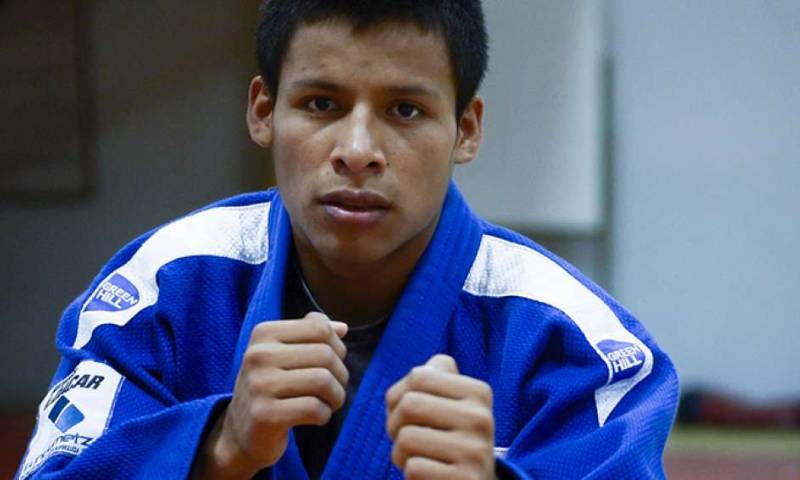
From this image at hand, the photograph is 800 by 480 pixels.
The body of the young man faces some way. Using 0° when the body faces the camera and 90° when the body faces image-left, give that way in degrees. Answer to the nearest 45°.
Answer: approximately 0°
